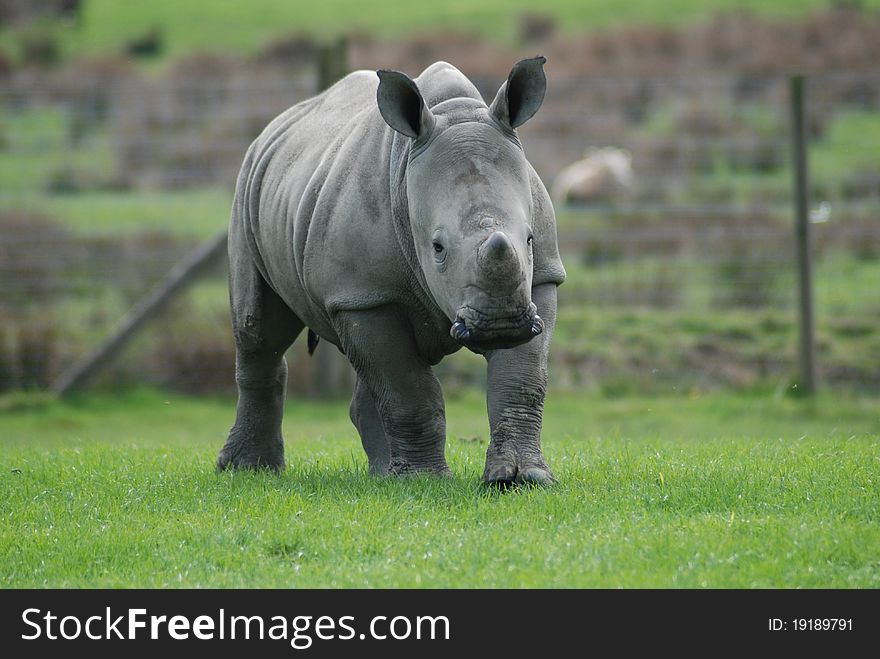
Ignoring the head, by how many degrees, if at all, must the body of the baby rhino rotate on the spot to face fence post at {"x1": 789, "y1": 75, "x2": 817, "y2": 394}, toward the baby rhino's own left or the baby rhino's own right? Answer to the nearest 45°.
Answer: approximately 90° to the baby rhino's own left

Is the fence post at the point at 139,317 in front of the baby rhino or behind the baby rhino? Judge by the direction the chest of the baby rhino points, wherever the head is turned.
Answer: behind

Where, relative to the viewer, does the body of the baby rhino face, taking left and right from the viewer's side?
facing the viewer and to the right of the viewer

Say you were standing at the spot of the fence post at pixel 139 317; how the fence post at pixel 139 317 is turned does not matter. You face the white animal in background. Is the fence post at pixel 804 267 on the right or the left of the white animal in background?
right

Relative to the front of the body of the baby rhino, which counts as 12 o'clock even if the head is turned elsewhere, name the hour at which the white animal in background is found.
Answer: The white animal in background is roughly at 8 o'clock from the baby rhino.
